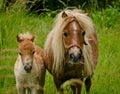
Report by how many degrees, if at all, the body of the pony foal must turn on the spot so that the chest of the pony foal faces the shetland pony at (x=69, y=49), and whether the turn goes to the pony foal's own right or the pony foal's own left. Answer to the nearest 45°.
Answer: approximately 90° to the pony foal's own left

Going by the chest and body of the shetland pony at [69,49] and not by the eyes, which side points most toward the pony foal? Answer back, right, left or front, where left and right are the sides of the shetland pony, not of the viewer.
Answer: right

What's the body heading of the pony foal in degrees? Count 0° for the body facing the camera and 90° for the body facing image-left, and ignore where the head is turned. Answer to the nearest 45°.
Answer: approximately 0°

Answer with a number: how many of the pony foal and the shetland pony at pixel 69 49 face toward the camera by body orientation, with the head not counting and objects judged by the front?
2

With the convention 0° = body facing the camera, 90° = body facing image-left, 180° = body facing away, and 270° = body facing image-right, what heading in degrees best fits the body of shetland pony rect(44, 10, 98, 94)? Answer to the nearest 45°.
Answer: approximately 0°
